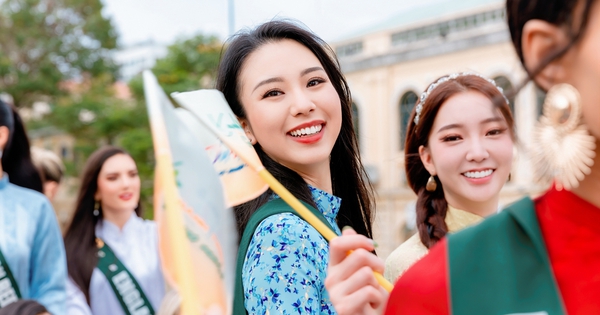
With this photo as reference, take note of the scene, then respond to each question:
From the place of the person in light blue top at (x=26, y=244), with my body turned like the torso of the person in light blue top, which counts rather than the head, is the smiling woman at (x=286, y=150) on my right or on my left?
on my left

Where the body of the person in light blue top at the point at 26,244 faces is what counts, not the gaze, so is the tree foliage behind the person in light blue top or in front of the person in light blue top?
behind

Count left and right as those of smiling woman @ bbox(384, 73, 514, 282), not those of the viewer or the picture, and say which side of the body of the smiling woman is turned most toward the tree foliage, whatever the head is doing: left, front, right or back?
back

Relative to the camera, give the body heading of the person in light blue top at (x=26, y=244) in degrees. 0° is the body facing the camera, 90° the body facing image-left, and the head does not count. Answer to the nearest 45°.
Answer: approximately 45°
